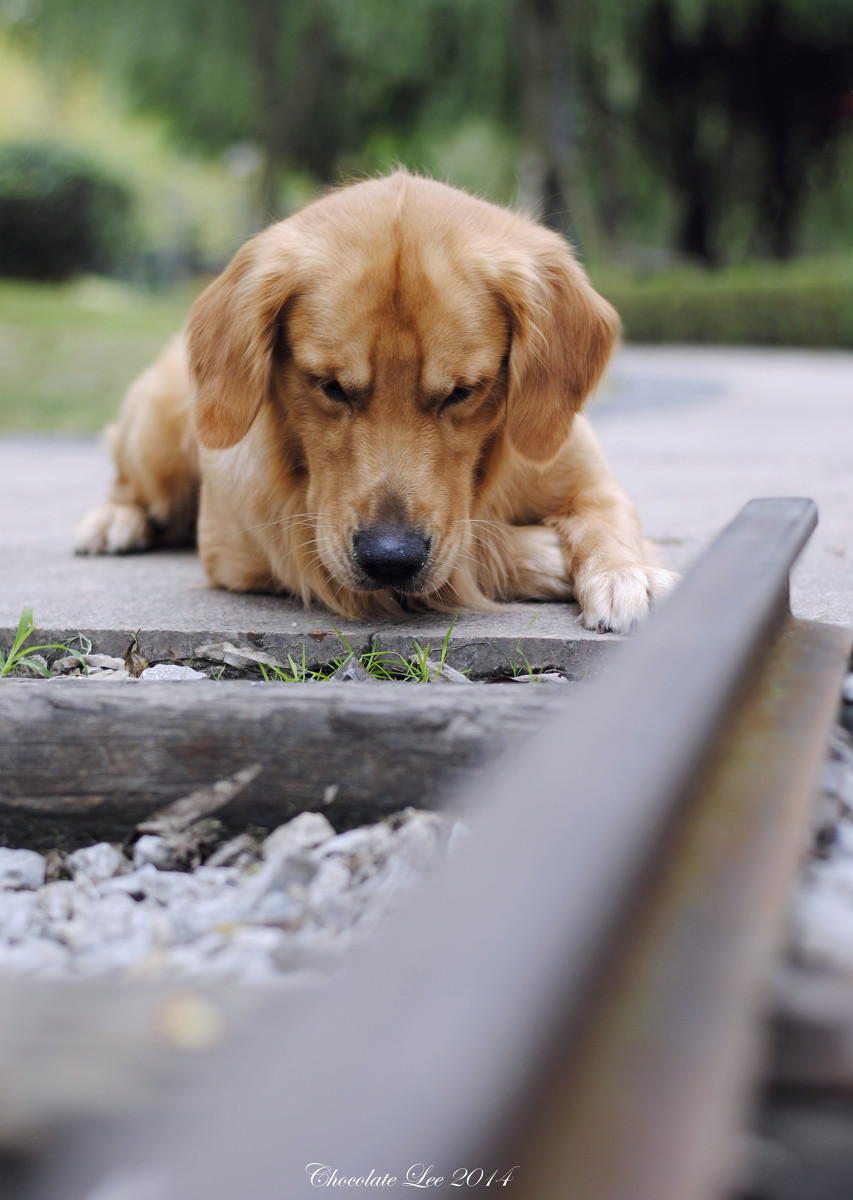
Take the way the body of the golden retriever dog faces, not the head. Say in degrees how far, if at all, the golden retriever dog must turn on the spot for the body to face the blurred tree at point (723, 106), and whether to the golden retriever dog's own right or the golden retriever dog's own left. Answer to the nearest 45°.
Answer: approximately 180°

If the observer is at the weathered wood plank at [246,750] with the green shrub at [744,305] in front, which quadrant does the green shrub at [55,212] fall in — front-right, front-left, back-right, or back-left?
front-left

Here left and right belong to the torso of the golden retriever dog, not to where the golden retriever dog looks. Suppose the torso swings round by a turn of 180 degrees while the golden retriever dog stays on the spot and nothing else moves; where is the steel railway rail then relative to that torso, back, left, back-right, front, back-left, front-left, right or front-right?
back

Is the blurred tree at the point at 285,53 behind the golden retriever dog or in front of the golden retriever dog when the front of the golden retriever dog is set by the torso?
behind

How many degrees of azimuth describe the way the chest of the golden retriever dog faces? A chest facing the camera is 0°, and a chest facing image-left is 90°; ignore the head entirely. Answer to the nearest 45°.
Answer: approximately 0°

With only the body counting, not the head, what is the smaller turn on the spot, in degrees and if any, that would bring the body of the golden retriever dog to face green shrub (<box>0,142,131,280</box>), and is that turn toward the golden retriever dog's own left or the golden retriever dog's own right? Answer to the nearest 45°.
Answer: approximately 180°

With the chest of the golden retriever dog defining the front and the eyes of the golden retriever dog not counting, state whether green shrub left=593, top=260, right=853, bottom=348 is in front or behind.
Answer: behind

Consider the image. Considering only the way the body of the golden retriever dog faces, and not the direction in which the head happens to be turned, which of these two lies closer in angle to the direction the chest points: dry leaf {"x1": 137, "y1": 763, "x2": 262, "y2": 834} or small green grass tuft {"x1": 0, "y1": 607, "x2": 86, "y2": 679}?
the dry leaf

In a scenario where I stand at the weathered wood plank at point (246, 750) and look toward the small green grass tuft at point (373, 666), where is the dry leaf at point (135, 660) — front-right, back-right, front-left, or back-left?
front-left

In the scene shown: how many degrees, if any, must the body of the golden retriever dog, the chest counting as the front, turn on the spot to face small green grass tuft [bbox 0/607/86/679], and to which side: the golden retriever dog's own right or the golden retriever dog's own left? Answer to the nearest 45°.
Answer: approximately 45° to the golden retriever dog's own right

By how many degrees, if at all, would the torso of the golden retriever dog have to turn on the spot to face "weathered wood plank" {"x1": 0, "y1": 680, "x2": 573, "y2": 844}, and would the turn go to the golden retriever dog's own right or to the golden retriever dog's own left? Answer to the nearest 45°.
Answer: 0° — it already faces it
